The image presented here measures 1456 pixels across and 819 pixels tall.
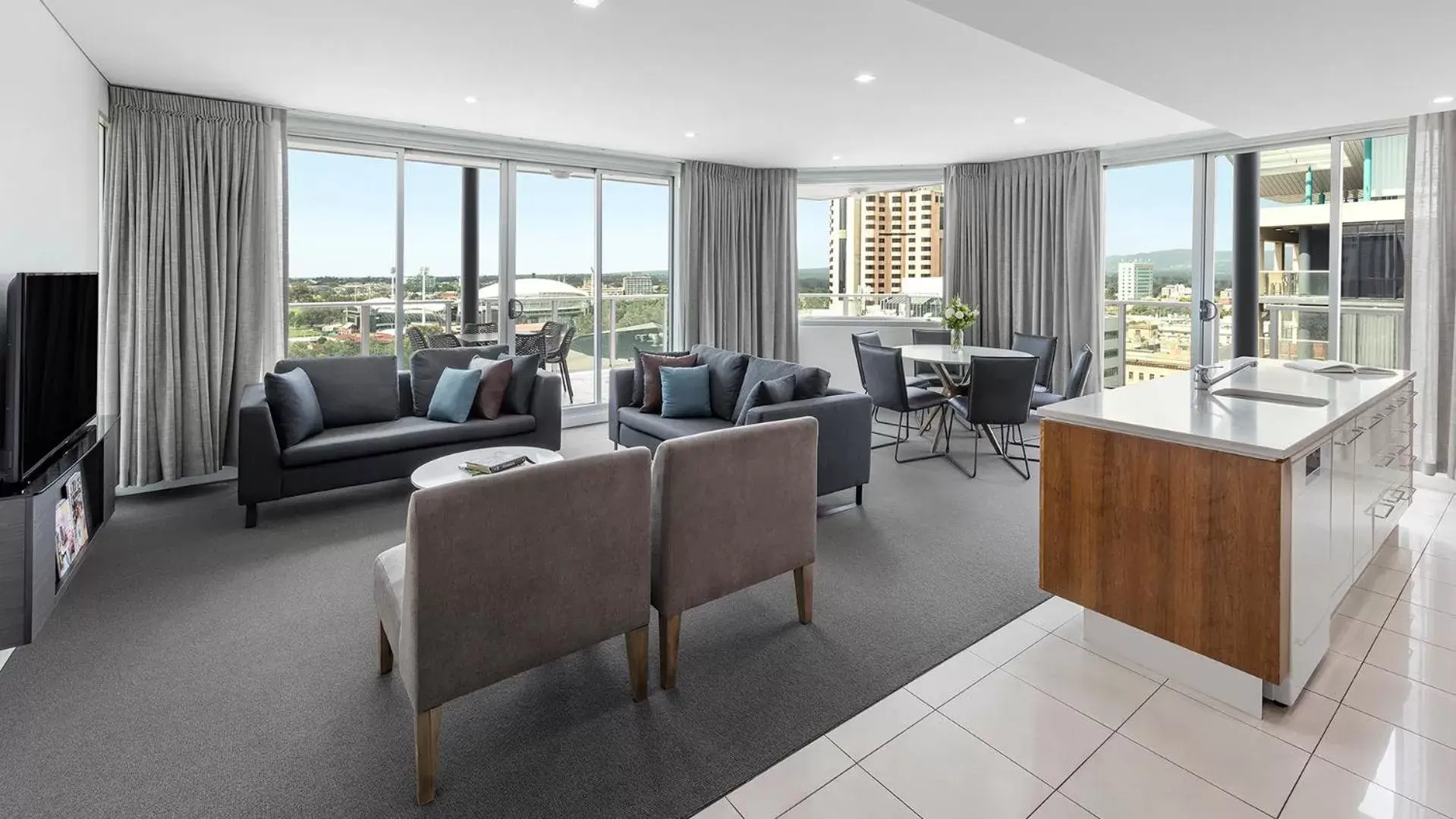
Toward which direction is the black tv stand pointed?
to the viewer's right

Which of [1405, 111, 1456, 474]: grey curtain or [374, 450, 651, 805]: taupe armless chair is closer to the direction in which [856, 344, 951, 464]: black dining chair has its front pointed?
the grey curtain

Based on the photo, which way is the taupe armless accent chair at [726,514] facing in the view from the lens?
facing away from the viewer and to the left of the viewer

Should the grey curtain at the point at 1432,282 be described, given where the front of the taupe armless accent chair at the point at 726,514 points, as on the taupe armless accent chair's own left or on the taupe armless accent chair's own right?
on the taupe armless accent chair's own right

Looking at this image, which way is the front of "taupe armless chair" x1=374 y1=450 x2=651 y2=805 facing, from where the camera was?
facing away from the viewer and to the left of the viewer

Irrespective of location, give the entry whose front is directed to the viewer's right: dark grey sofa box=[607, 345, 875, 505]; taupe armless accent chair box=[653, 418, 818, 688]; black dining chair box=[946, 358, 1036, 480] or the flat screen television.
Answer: the flat screen television

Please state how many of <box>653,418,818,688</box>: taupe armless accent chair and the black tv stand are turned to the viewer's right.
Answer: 1

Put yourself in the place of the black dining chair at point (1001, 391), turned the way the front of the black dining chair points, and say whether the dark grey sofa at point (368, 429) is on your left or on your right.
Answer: on your left
